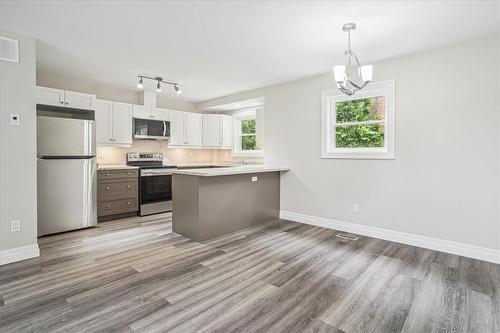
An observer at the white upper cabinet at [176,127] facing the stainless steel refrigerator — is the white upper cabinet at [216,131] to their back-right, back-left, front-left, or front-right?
back-left

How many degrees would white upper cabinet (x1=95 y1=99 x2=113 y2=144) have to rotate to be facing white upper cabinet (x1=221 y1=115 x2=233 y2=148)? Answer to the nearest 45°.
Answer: approximately 90° to its left

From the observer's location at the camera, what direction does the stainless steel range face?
facing the viewer and to the right of the viewer

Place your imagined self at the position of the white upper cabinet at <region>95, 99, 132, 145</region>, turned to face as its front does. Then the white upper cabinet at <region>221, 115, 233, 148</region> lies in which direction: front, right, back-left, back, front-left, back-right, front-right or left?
left

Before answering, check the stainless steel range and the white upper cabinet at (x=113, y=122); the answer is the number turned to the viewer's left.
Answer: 0

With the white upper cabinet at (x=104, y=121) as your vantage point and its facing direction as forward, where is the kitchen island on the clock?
The kitchen island is roughly at 11 o'clock from the white upper cabinet.

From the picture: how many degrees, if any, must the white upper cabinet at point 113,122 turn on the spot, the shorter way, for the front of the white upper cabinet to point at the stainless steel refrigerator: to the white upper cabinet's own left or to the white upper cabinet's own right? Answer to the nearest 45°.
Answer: approximately 45° to the white upper cabinet's own right

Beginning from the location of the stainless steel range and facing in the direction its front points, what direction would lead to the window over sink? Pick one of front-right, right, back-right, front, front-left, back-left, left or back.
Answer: front-left

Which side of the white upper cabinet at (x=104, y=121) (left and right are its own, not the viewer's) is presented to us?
front

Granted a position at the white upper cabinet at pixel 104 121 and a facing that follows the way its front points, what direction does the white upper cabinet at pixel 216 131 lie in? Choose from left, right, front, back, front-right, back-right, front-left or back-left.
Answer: left

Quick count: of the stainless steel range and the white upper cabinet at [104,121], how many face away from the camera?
0

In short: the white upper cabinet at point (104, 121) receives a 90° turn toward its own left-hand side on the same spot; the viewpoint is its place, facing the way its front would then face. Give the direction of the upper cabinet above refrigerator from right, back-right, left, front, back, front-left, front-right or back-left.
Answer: back-right
